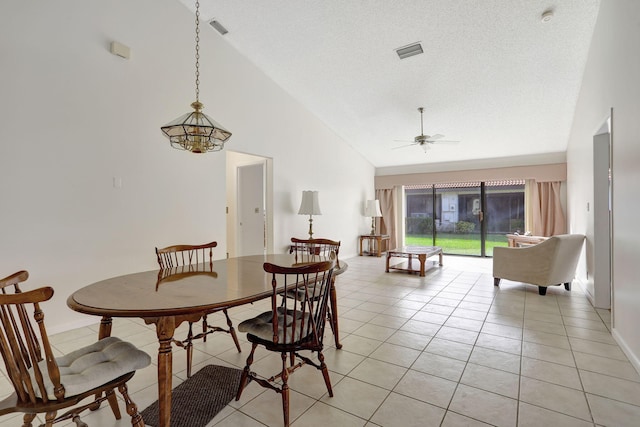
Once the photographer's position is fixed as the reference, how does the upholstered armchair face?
facing away from the viewer and to the left of the viewer

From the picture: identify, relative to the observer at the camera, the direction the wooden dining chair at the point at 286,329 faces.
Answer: facing away from the viewer and to the left of the viewer

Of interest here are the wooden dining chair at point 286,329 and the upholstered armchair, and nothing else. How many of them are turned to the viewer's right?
0

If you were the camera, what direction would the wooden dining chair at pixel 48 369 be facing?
facing away from the viewer and to the right of the viewer

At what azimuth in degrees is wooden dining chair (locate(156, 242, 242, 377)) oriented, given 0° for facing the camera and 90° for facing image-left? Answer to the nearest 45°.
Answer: approximately 315°

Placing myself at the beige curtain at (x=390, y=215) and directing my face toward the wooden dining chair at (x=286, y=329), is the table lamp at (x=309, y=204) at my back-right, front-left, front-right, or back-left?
front-right

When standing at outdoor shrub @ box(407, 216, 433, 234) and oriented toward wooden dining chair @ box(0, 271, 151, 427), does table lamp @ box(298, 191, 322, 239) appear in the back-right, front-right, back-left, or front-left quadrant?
front-right

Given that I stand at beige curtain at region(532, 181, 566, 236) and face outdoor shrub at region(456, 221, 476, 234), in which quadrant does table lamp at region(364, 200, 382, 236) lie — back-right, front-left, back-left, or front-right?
front-left

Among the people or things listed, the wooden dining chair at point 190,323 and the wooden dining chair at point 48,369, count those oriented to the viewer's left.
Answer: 0

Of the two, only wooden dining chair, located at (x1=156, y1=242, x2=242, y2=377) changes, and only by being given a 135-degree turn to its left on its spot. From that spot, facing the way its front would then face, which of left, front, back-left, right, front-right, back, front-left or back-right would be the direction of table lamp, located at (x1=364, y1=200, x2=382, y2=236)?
front-right

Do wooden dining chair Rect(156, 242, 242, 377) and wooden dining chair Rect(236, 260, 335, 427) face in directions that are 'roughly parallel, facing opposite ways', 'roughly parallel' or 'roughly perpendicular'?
roughly parallel, facing opposite ways

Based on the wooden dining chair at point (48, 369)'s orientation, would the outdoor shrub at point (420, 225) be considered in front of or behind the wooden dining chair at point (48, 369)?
in front

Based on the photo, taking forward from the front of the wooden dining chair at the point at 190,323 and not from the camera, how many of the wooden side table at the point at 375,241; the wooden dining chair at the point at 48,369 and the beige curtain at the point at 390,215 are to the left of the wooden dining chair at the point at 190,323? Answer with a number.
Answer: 2

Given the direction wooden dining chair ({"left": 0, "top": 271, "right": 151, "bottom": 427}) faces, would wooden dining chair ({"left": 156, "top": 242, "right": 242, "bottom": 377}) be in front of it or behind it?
in front

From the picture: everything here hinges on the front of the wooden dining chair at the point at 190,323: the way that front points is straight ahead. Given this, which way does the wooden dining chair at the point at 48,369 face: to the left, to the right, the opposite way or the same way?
to the left
